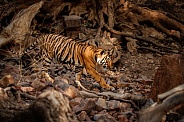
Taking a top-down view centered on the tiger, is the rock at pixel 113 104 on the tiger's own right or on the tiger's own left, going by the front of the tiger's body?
on the tiger's own right

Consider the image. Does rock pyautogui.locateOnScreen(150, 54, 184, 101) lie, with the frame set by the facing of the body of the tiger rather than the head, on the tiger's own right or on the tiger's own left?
on the tiger's own right

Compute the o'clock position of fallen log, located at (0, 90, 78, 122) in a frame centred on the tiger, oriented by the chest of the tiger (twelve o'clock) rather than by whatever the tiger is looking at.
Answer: The fallen log is roughly at 3 o'clock from the tiger.

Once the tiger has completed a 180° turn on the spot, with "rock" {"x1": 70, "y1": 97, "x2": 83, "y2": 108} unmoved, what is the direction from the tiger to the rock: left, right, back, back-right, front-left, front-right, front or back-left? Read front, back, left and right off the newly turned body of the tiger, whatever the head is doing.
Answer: left

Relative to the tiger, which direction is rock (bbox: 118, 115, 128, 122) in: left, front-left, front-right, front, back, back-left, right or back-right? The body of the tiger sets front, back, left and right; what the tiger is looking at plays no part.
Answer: right

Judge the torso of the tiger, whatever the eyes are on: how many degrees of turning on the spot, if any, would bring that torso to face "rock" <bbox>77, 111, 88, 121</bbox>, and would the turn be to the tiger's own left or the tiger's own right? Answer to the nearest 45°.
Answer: approximately 90° to the tiger's own right

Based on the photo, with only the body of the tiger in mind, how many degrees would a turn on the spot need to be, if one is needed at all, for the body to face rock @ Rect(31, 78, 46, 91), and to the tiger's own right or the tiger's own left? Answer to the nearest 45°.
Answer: approximately 90° to the tiger's own right

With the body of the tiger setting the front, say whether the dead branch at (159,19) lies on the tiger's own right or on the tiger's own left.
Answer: on the tiger's own left

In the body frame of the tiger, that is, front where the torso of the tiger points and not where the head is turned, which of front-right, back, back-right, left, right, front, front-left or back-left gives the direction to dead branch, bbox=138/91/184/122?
right

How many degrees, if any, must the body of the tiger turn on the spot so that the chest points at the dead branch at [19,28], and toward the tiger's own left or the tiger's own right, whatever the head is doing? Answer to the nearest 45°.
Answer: approximately 180°

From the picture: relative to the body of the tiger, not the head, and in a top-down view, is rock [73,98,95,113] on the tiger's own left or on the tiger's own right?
on the tiger's own right

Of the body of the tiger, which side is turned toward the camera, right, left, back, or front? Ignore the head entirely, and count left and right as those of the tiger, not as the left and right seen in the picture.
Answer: right
